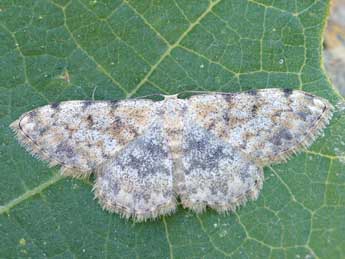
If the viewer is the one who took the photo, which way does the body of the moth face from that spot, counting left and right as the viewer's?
facing away from the viewer
